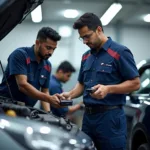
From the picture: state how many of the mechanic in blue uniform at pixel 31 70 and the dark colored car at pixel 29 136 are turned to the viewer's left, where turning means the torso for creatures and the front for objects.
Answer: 0

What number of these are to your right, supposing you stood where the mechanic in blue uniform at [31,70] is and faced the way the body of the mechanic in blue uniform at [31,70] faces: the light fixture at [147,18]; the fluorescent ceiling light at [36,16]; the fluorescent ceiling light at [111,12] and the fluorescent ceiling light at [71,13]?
0

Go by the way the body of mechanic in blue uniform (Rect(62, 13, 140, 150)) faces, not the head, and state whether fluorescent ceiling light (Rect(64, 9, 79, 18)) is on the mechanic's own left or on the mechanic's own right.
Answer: on the mechanic's own right

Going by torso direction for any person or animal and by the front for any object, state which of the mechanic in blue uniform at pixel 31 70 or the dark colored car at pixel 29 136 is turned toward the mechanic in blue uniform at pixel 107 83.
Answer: the mechanic in blue uniform at pixel 31 70

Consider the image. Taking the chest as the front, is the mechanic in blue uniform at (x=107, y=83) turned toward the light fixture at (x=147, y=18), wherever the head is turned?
no

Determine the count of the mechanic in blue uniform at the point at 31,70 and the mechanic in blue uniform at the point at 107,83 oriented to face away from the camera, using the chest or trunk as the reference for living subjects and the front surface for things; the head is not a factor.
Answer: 0

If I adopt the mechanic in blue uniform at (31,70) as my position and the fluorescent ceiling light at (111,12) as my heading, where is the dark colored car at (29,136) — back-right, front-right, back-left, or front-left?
back-right

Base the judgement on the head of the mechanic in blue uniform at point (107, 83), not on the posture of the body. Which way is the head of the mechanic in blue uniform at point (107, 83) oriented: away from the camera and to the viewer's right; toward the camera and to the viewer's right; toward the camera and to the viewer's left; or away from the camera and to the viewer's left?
toward the camera and to the viewer's left

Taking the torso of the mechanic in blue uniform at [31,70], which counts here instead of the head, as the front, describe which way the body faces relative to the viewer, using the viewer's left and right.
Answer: facing the viewer and to the right of the viewer

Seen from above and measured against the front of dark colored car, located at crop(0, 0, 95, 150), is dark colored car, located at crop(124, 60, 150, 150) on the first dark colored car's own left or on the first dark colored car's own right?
on the first dark colored car's own left

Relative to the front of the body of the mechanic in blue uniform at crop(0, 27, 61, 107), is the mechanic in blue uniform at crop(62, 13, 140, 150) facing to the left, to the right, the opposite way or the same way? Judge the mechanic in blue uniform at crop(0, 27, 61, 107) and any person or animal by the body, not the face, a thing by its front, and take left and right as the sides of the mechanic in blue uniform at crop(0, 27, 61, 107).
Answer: to the right

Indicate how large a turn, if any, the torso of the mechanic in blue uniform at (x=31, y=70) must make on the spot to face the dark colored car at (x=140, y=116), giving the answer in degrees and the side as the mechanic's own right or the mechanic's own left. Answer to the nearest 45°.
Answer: approximately 45° to the mechanic's own left

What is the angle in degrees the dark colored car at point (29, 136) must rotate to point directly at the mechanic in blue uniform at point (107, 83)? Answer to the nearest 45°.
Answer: approximately 90° to its left
